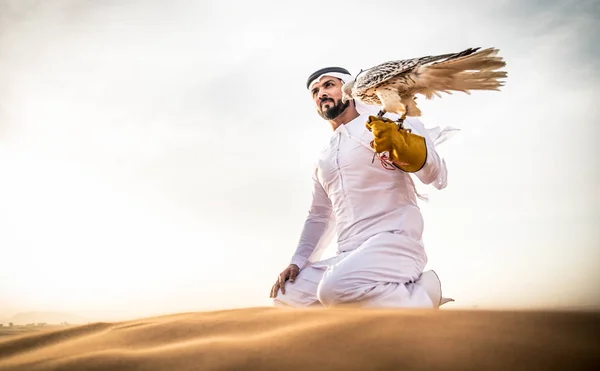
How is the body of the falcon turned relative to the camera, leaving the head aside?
to the viewer's left

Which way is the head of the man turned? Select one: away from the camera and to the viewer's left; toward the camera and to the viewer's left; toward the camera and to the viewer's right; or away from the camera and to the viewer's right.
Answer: toward the camera and to the viewer's left
